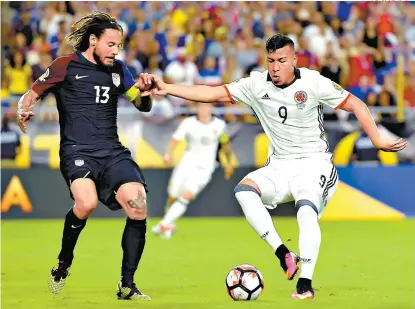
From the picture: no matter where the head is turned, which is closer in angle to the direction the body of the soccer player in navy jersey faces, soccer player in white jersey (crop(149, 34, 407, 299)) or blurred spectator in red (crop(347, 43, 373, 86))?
the soccer player in white jersey

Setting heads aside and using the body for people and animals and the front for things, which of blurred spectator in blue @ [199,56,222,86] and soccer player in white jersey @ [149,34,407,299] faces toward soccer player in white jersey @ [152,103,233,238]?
the blurred spectator in blue

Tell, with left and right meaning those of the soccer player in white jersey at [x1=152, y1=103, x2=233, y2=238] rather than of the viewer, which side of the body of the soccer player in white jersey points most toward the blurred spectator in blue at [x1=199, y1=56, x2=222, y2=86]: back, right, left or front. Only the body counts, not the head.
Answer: back

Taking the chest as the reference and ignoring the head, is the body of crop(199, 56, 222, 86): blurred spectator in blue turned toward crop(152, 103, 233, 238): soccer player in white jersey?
yes

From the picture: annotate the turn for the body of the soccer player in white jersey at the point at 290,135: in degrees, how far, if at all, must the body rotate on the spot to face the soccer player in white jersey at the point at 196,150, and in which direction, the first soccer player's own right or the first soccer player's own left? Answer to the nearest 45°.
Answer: approximately 135° to the first soccer player's own right

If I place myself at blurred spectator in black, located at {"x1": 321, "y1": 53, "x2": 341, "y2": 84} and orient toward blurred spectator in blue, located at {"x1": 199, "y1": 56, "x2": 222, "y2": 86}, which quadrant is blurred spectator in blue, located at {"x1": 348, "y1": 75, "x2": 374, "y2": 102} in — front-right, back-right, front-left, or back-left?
back-left

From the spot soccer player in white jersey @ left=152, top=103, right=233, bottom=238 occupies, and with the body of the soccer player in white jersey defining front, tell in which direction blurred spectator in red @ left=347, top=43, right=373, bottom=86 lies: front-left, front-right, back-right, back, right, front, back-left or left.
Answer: back-left

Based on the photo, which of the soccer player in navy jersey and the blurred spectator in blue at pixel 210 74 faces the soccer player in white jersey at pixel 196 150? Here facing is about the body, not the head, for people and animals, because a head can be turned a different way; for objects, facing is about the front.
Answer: the blurred spectator in blue

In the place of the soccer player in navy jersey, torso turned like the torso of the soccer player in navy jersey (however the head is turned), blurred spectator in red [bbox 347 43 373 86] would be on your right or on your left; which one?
on your left

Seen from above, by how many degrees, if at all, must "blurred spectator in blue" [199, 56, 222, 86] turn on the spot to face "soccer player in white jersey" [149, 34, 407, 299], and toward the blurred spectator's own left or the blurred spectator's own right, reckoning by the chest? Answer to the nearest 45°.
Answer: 0° — they already face them

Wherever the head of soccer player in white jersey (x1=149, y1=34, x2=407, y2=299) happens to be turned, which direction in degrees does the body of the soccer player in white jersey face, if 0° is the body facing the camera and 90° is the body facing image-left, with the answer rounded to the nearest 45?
approximately 45°

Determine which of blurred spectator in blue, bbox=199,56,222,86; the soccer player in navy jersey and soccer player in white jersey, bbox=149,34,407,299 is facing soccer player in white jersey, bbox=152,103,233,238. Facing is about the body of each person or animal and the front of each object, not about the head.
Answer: the blurred spectator in blue

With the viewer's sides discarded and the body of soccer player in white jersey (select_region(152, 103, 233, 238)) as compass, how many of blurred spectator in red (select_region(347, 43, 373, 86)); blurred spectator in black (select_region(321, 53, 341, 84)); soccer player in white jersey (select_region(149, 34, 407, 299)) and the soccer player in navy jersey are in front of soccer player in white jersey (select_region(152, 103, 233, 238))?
2

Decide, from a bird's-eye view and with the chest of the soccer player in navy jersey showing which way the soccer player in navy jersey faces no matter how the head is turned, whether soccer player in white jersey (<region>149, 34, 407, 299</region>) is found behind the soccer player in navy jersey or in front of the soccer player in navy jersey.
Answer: in front
